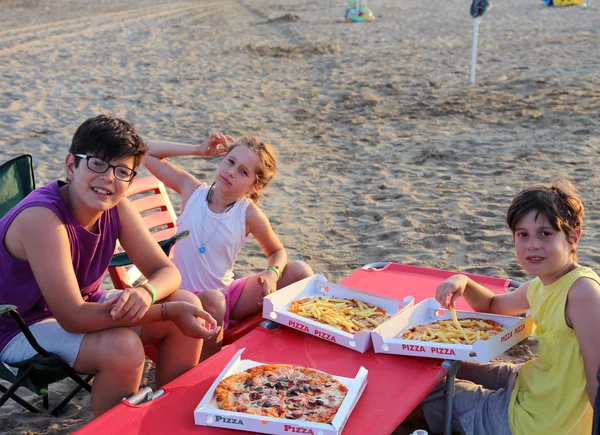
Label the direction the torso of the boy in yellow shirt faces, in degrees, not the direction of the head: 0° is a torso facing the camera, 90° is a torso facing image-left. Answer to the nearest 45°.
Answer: approximately 45°

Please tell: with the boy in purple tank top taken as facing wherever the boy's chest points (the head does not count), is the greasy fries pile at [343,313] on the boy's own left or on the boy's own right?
on the boy's own left

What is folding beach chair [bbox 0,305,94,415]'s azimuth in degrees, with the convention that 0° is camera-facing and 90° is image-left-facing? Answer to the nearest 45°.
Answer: approximately 315°

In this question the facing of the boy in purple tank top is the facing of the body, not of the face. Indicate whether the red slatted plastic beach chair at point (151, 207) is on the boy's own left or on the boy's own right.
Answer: on the boy's own left

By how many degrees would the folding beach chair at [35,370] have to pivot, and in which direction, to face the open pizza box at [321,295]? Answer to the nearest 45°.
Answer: approximately 45° to its left

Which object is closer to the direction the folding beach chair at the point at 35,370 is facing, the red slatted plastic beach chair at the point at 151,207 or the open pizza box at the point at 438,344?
the open pizza box

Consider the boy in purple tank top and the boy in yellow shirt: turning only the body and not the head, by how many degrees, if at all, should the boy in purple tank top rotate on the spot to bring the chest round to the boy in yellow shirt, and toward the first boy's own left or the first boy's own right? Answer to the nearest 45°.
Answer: approximately 45° to the first boy's own left

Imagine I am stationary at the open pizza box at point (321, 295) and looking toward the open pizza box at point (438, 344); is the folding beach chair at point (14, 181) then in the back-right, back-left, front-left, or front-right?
back-right

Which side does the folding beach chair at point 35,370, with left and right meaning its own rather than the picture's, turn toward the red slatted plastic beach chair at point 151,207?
left

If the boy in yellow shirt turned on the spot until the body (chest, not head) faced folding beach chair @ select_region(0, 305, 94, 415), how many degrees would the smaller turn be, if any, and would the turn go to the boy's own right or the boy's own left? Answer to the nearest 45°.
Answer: approximately 45° to the boy's own right

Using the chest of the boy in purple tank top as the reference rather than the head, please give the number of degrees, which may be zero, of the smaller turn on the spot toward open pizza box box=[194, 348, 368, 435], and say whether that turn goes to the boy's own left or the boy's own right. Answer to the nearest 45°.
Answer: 0° — they already face it
